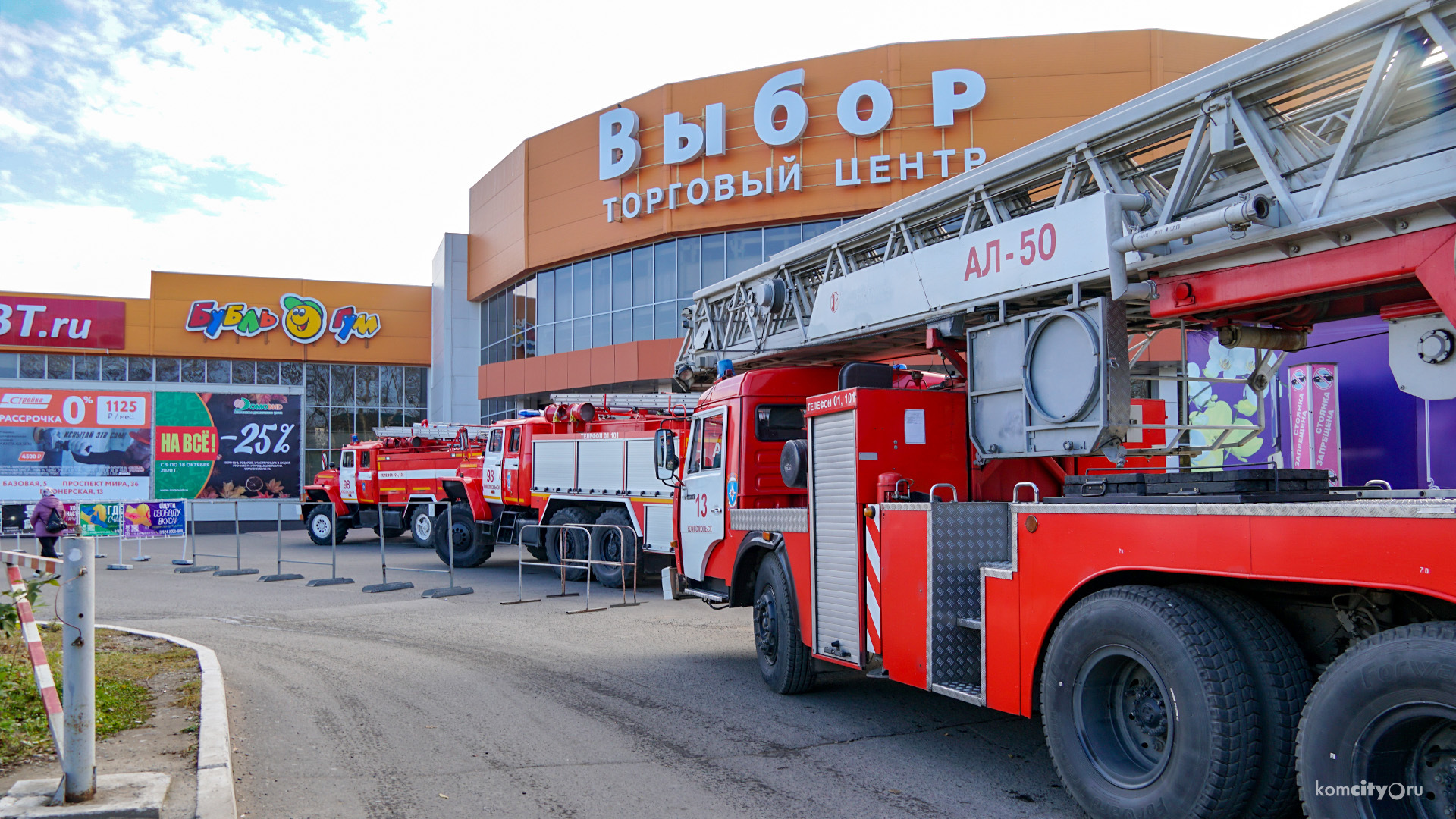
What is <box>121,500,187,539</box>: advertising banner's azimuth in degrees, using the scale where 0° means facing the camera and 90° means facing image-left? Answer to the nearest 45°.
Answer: approximately 0°

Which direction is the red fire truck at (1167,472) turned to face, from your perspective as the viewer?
facing away from the viewer and to the left of the viewer

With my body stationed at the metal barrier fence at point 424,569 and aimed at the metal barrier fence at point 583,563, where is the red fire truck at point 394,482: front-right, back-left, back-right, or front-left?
back-left

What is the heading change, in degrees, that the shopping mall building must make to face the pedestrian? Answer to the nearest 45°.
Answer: approximately 45° to its right

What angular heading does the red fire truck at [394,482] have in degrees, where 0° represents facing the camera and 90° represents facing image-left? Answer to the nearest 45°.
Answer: approximately 90°

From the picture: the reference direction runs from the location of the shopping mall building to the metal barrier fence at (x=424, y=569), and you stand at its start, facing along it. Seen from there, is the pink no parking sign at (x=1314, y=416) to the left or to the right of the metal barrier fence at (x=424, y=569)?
left

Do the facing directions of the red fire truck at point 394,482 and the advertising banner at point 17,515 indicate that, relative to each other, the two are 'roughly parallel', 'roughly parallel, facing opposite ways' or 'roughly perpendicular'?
roughly perpendicular

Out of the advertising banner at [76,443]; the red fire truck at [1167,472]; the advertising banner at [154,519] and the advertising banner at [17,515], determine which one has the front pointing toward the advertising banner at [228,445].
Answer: the red fire truck

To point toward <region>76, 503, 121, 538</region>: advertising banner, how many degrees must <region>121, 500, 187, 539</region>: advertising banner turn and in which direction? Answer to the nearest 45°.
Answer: approximately 135° to its right
